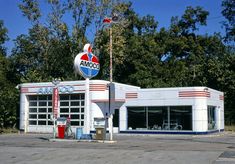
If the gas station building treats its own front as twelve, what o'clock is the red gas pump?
The red gas pump is roughly at 1 o'clock from the gas station building.

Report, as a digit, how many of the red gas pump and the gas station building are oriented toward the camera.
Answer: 2

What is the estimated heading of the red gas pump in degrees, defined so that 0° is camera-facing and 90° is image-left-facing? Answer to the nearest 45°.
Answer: approximately 0°

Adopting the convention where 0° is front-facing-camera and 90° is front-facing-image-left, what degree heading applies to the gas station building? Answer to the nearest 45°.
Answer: approximately 0°
